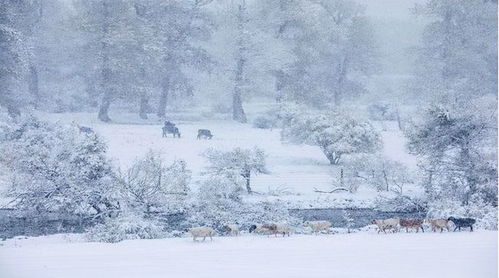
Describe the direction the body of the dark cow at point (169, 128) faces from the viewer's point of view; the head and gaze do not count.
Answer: to the viewer's right

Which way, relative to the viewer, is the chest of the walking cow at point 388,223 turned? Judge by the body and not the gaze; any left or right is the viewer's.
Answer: facing to the left of the viewer

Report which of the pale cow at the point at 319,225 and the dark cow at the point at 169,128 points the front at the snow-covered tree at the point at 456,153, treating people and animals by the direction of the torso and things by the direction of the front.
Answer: the dark cow

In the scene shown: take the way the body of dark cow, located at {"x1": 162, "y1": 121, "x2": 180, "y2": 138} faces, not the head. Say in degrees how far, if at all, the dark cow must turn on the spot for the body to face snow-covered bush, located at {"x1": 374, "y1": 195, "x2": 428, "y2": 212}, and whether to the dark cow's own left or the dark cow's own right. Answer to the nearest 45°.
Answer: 0° — it already faces it

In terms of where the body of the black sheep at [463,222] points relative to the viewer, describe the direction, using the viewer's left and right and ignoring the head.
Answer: facing to the left of the viewer

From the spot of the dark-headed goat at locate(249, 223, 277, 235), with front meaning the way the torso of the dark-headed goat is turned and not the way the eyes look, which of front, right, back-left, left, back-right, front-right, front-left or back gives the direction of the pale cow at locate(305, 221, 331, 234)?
back

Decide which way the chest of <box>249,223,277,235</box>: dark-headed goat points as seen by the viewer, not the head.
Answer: to the viewer's left

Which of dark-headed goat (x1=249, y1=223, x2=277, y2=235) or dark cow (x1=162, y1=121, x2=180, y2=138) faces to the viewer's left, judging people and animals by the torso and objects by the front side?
dark-headed goat (x1=249, y1=223, x2=277, y2=235)
